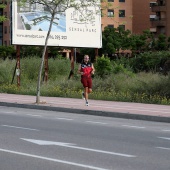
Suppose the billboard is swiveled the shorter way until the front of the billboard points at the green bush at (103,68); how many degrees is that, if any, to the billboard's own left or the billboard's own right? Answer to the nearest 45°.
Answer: approximately 45° to the billboard's own left

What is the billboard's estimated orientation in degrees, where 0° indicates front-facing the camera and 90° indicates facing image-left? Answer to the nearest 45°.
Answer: approximately 0°

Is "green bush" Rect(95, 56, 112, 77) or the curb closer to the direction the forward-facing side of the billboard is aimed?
the curb

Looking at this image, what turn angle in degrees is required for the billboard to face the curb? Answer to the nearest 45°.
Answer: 0° — it already faces it
